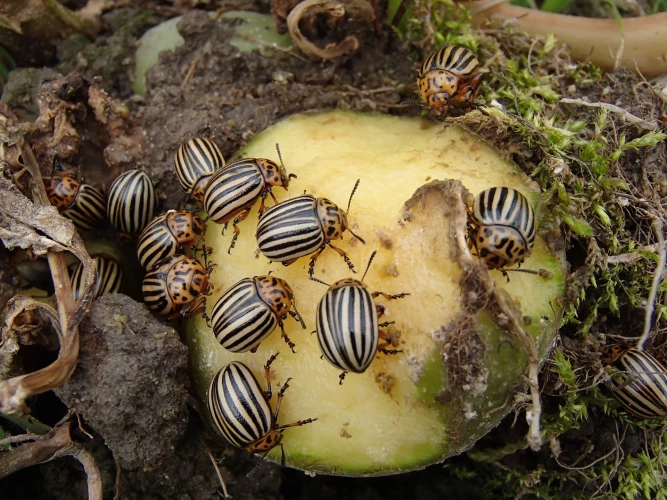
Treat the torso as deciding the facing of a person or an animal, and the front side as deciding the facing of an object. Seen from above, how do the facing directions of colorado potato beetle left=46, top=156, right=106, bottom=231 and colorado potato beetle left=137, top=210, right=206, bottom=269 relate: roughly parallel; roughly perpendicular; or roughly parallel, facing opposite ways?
roughly perpendicular

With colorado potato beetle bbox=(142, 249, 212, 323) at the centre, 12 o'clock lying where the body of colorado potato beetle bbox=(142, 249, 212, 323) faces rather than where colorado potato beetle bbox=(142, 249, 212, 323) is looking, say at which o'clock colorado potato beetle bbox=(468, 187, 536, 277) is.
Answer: colorado potato beetle bbox=(468, 187, 536, 277) is roughly at 1 o'clock from colorado potato beetle bbox=(142, 249, 212, 323).

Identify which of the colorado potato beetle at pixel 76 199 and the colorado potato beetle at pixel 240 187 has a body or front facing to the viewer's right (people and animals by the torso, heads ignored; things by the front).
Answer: the colorado potato beetle at pixel 240 187

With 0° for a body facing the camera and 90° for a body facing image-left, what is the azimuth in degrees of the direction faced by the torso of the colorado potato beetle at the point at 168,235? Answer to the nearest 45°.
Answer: approximately 225°

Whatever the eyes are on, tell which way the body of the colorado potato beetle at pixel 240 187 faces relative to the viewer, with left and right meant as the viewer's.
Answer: facing to the right of the viewer

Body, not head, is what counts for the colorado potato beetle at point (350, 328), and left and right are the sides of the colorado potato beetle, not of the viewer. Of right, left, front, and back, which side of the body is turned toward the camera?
back

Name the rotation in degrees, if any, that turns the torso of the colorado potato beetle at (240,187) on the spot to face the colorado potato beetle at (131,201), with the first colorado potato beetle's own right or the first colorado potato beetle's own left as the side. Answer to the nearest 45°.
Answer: approximately 135° to the first colorado potato beetle's own left

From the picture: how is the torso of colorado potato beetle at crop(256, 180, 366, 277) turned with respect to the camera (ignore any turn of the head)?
to the viewer's right

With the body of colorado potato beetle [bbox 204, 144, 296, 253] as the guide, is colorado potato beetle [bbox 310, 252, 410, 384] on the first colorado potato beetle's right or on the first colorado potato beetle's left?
on the first colorado potato beetle's right

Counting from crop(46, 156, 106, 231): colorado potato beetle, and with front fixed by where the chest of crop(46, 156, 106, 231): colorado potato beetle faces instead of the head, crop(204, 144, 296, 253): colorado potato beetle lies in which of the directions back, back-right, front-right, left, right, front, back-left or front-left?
back

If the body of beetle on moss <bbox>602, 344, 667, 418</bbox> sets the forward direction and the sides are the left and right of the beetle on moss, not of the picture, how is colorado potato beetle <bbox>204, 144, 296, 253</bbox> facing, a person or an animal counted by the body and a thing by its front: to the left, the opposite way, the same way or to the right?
to the right

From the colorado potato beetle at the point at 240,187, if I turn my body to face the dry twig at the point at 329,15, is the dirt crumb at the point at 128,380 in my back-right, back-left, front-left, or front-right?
back-left

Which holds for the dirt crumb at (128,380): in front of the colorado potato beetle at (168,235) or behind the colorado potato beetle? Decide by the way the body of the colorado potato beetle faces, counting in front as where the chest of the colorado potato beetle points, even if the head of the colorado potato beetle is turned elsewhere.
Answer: behind

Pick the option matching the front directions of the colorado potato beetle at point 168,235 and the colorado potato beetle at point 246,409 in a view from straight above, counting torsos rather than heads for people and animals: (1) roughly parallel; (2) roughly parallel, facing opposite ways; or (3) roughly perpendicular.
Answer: roughly perpendicular
